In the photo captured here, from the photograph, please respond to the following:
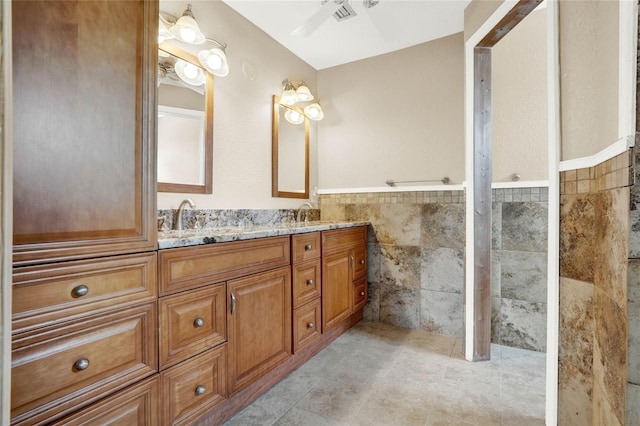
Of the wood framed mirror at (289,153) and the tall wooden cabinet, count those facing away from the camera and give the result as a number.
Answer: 0

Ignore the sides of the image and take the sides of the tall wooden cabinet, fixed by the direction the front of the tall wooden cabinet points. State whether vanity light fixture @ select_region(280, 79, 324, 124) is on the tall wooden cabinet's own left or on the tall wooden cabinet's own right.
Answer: on the tall wooden cabinet's own left

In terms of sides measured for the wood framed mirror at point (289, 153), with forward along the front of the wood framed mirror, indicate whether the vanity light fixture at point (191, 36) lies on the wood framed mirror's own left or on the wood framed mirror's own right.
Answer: on the wood framed mirror's own right

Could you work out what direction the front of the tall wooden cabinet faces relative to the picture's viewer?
facing the viewer and to the right of the viewer

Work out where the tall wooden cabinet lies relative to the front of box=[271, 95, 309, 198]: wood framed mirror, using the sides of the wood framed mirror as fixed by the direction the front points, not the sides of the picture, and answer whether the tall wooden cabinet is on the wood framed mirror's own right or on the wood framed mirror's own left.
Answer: on the wood framed mirror's own right

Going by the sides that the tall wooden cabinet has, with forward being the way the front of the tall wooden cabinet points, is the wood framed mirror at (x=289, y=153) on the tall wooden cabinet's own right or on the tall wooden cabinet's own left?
on the tall wooden cabinet's own left

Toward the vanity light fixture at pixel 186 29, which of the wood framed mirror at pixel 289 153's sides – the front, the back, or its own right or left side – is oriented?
right
